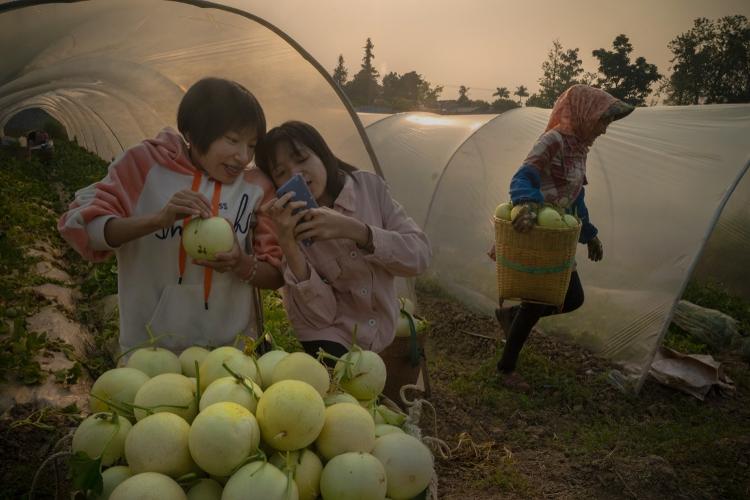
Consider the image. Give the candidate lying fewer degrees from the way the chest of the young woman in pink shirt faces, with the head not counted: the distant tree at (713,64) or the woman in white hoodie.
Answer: the woman in white hoodie

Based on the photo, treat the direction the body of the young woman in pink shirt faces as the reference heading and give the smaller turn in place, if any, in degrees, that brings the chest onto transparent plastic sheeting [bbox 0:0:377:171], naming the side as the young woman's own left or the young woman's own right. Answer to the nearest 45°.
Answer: approximately 135° to the young woman's own right

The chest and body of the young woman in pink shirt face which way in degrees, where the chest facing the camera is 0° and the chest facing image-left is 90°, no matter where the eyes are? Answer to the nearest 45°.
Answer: approximately 0°

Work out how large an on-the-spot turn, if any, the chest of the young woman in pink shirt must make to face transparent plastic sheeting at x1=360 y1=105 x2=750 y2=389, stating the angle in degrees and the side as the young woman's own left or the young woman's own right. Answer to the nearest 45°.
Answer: approximately 135° to the young woman's own left

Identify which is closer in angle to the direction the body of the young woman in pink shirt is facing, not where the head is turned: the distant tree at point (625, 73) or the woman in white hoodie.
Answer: the woman in white hoodie

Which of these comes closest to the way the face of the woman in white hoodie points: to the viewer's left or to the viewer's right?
to the viewer's right

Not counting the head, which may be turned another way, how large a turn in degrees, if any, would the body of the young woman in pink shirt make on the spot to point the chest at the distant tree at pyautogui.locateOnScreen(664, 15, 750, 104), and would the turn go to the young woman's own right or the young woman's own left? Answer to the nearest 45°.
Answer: approximately 135° to the young woman's own left

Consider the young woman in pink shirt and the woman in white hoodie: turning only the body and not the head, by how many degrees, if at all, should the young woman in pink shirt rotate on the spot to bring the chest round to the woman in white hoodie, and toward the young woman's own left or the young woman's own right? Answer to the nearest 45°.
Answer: approximately 45° to the young woman's own right

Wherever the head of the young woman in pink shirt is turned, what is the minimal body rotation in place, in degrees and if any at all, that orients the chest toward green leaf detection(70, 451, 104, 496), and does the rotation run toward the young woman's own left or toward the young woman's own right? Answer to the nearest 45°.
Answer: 0° — they already face it

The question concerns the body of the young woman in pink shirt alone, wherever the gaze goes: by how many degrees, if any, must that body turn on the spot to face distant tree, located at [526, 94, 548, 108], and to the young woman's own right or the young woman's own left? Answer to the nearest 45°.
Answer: approximately 180°

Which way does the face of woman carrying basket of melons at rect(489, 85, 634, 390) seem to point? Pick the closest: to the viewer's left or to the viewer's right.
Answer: to the viewer's right

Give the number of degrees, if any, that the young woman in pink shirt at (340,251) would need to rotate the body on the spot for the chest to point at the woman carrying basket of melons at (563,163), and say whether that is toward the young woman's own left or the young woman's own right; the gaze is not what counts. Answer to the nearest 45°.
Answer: approximately 135° to the young woman's own left
